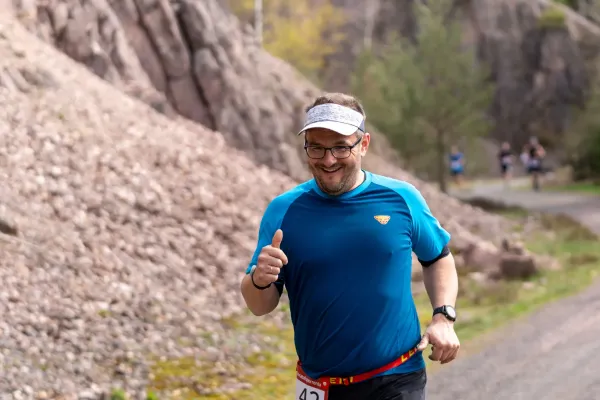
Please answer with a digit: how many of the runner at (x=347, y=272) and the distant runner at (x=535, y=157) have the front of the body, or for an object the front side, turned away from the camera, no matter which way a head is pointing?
0

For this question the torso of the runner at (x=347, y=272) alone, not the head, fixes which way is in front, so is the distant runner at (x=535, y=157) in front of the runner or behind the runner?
behind

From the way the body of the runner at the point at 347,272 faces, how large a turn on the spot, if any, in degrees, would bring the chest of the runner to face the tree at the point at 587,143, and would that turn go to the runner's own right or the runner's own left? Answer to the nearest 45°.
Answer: approximately 135° to the runner's own right

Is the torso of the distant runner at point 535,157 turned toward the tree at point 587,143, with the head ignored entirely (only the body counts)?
no

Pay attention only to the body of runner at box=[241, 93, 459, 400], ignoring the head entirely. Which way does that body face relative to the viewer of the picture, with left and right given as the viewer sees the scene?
facing the viewer and to the left of the viewer

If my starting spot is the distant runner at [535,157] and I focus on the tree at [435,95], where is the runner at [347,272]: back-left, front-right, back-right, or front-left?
front-left

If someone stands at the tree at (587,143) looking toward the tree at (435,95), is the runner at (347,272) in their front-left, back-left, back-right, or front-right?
front-left

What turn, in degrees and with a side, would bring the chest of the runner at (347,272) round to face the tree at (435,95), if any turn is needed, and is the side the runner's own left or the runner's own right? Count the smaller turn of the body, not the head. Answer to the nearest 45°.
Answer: approximately 135° to the runner's own right

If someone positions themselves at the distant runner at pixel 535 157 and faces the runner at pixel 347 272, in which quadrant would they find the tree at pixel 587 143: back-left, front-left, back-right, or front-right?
back-left

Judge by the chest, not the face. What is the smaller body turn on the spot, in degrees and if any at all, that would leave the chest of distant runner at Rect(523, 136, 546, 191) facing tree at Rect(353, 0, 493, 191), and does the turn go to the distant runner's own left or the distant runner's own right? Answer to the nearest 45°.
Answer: approximately 45° to the distant runner's own right

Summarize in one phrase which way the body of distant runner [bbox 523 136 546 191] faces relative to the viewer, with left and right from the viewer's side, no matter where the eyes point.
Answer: facing the viewer

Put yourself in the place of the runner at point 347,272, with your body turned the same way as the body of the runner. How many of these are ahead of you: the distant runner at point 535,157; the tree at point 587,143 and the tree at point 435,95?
0
